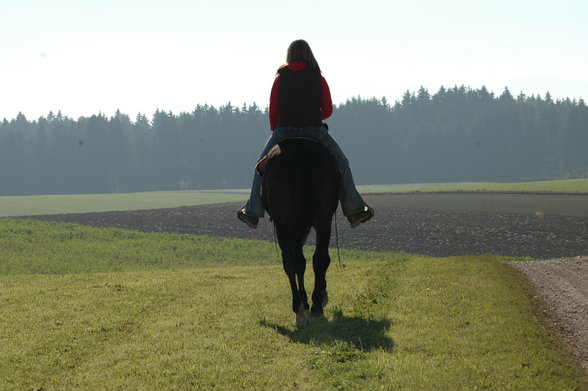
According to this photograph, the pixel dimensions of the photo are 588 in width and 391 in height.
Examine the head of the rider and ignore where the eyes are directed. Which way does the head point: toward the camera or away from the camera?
away from the camera

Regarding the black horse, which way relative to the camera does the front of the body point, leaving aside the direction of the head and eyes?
away from the camera

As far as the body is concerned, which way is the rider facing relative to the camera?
away from the camera
